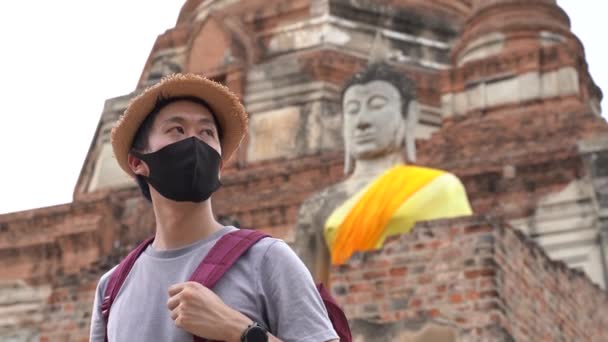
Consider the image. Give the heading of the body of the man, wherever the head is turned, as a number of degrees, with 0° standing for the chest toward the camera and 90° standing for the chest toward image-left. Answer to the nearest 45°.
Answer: approximately 45°

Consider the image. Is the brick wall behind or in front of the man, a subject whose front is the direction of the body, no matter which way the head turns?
behind

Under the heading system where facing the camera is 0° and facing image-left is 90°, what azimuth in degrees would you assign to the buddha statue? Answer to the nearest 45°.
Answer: approximately 45°
